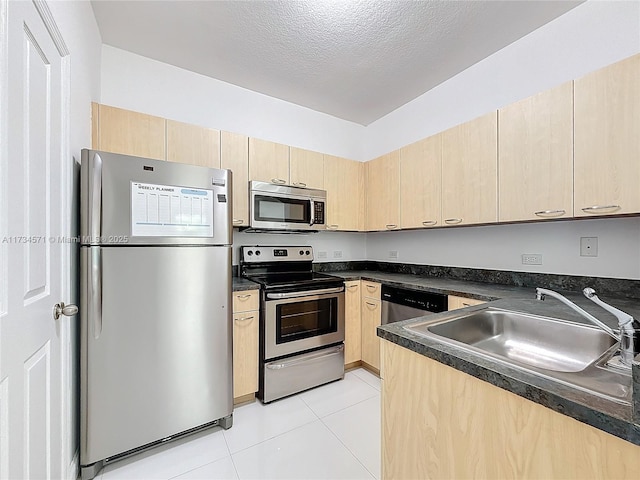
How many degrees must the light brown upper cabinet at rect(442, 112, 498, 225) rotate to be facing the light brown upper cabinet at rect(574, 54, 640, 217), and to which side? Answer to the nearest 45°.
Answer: approximately 90° to its left

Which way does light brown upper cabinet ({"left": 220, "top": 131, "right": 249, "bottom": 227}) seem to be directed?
toward the camera

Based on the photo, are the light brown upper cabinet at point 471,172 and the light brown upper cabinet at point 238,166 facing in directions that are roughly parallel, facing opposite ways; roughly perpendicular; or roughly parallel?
roughly perpendicular

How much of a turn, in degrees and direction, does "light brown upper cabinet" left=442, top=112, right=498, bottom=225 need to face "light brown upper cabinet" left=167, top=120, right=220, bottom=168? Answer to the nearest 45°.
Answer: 0° — it already faces it

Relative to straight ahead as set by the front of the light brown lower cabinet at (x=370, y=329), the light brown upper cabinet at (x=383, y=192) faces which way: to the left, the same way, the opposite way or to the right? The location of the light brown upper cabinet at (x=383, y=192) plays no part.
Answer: the same way

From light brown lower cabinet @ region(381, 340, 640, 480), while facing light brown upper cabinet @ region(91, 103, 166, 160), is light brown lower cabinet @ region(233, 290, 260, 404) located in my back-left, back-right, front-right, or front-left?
front-right

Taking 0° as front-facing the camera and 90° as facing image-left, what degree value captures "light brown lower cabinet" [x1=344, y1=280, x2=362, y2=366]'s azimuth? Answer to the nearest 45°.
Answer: approximately 315°

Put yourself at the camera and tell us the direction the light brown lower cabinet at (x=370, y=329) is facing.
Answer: facing the viewer and to the left of the viewer

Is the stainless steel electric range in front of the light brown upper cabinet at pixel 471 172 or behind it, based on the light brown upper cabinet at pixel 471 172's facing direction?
in front

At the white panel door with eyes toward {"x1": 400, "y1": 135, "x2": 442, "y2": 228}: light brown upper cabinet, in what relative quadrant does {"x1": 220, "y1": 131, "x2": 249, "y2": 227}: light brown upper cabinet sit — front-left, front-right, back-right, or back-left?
front-left

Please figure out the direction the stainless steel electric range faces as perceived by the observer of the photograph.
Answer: facing the viewer and to the right of the viewer

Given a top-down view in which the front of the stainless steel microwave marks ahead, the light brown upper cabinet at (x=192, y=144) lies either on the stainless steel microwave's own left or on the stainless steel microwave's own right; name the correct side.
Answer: on the stainless steel microwave's own right

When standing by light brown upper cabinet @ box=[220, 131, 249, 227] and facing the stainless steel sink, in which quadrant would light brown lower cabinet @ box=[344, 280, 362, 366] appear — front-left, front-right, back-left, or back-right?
front-left
